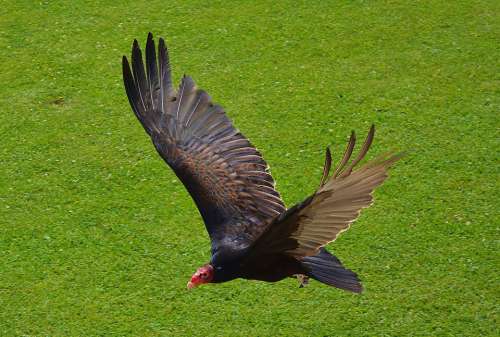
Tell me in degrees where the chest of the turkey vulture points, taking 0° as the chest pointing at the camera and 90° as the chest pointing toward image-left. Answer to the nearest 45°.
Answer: approximately 90°
